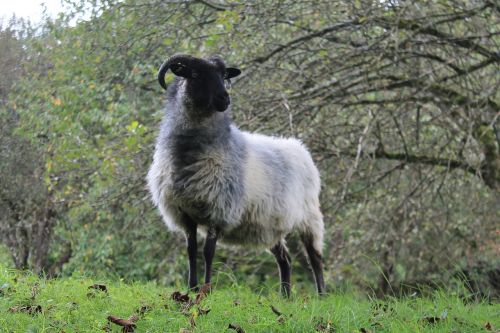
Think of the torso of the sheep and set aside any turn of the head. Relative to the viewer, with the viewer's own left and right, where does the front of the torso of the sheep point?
facing the viewer and to the left of the viewer
